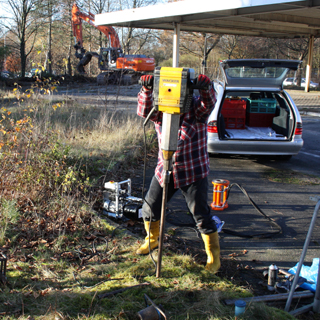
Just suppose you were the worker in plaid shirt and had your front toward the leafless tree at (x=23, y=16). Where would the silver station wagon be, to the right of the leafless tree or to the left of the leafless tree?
right

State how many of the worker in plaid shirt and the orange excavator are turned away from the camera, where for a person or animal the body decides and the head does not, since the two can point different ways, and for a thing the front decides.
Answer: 0

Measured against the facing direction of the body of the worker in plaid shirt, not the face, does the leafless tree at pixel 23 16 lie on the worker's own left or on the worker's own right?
on the worker's own right

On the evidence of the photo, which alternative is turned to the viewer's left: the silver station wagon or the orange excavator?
the orange excavator

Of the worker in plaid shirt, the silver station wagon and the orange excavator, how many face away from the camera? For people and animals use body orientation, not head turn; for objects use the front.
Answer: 1

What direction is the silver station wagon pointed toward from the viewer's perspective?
away from the camera

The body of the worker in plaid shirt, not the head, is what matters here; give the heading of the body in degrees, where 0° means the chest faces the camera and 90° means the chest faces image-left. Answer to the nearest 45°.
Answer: approximately 45°

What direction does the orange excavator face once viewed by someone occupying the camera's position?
facing to the left of the viewer

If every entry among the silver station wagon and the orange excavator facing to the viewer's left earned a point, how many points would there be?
1

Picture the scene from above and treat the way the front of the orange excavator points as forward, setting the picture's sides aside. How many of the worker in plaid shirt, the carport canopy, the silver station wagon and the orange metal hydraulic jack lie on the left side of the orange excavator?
4

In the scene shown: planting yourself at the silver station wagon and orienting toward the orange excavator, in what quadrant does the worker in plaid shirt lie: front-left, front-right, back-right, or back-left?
back-left
